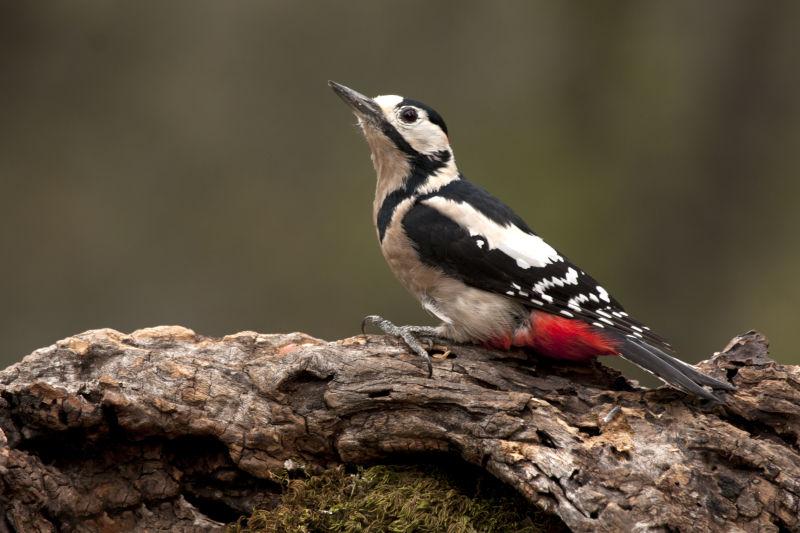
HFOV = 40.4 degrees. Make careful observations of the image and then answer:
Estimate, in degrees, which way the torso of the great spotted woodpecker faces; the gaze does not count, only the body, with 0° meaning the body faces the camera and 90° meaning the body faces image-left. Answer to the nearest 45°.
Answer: approximately 90°
